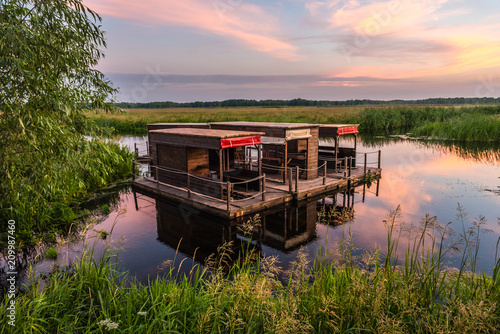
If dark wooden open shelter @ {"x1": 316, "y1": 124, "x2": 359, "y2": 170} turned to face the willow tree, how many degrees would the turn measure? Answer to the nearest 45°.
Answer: approximately 90° to its right

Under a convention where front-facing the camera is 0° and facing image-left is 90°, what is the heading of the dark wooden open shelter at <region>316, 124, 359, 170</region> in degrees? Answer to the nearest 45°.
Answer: approximately 315°
